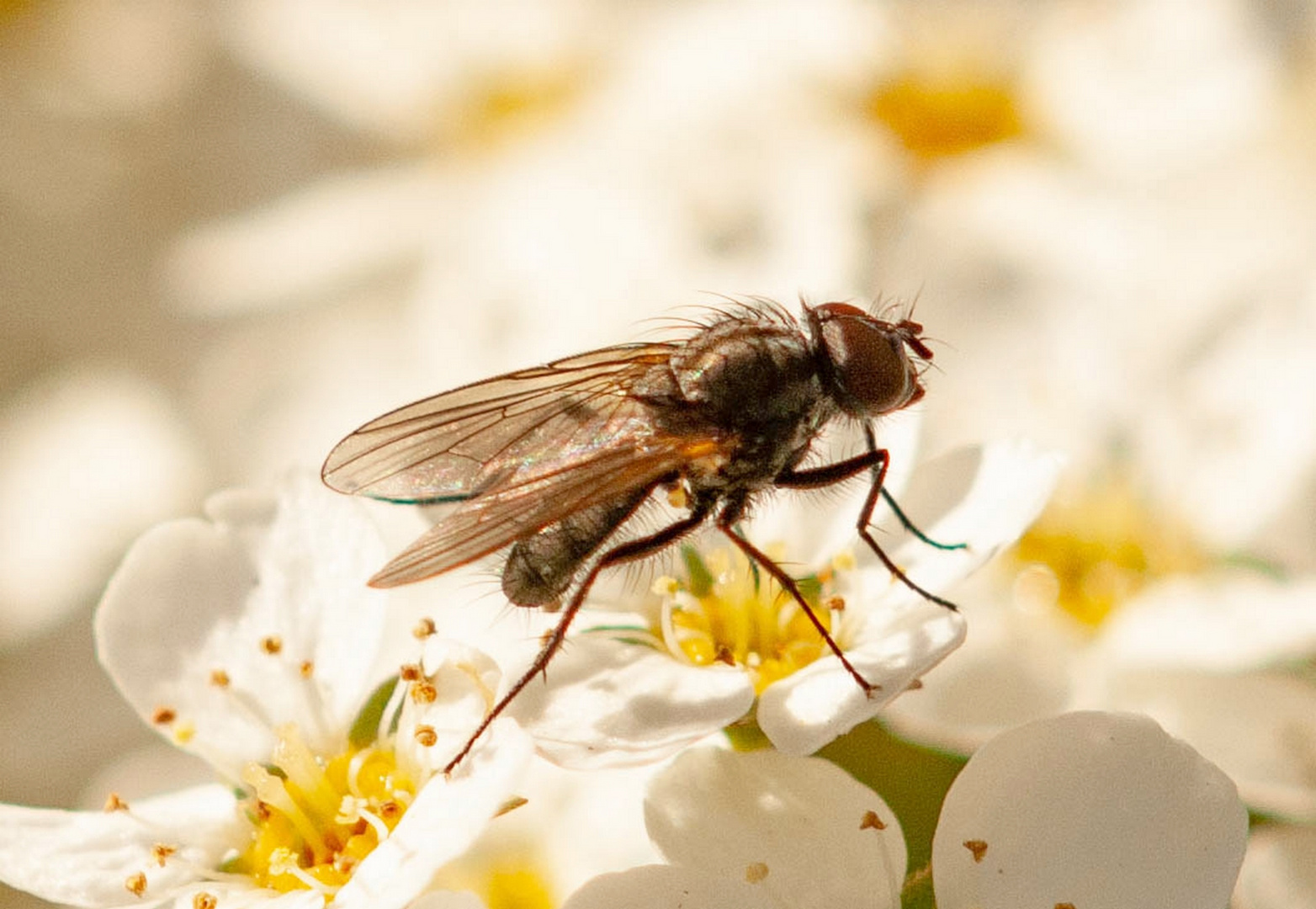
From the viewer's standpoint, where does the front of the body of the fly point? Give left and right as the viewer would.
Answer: facing to the right of the viewer
